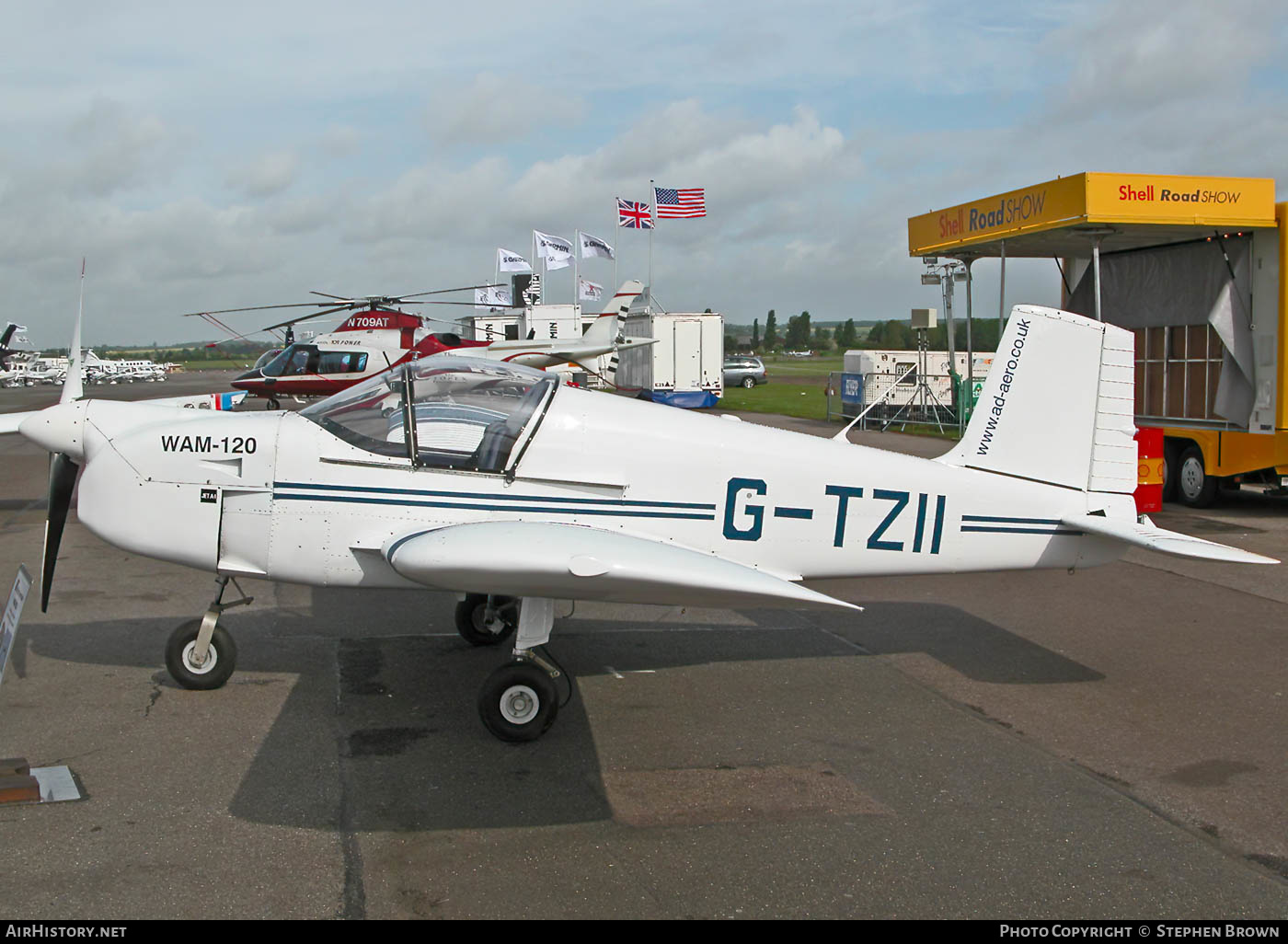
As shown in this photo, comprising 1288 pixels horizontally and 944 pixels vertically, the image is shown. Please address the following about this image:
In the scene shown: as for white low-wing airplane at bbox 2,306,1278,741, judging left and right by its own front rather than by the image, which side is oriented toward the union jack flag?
right

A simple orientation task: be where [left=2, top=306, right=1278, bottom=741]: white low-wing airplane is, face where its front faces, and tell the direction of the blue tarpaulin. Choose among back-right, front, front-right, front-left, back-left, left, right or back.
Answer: right

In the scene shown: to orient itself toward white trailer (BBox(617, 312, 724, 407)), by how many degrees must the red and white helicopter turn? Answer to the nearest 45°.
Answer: approximately 135° to its right

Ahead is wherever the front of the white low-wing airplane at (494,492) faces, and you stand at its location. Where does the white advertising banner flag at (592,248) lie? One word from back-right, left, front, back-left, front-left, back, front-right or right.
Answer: right

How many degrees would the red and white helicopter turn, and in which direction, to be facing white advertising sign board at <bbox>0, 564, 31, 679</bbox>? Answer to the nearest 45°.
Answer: approximately 90° to its left

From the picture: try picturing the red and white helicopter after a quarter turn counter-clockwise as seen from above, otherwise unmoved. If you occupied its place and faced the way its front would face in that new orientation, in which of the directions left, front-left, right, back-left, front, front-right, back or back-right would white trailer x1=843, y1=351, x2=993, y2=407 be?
left

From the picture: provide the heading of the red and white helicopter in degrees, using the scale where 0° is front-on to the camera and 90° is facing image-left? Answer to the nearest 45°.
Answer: approximately 90°

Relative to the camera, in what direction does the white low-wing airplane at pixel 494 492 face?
facing to the left of the viewer

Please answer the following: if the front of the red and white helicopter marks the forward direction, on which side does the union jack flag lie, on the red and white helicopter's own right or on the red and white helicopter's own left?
on the red and white helicopter's own right

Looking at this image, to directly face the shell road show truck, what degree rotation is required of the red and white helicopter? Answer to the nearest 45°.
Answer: approximately 135° to its left

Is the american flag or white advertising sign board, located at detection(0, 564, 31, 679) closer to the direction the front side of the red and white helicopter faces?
the white advertising sign board

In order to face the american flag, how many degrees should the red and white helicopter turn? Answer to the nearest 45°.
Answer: approximately 135° to its right
